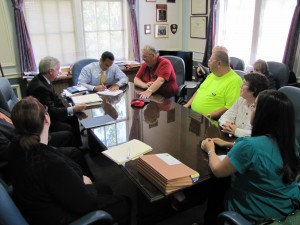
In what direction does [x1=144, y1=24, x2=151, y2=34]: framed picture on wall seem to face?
toward the camera

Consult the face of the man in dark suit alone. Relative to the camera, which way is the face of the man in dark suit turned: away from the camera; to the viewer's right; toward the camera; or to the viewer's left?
to the viewer's right

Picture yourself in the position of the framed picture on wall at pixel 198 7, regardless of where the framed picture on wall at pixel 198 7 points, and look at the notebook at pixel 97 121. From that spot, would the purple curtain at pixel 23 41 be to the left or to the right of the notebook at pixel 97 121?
right

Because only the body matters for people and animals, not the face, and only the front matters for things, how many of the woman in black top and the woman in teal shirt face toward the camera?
0

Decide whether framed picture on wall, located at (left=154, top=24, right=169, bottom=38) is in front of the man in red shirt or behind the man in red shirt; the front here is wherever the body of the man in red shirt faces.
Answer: behind

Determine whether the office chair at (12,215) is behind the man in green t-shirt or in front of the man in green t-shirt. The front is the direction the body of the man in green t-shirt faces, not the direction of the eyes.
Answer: in front

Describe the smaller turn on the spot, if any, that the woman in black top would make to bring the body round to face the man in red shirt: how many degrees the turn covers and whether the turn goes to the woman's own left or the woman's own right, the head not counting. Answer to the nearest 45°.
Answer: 0° — they already face them

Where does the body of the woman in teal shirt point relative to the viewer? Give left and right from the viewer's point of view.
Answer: facing away from the viewer and to the left of the viewer

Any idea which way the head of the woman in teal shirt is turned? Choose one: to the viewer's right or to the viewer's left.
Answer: to the viewer's left

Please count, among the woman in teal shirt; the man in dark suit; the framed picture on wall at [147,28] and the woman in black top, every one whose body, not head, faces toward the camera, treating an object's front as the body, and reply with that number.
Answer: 1

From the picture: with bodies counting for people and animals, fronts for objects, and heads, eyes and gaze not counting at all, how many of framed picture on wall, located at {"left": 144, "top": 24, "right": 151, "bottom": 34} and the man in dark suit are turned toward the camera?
1

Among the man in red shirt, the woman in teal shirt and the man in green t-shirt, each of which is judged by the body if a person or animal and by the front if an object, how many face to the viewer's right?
0

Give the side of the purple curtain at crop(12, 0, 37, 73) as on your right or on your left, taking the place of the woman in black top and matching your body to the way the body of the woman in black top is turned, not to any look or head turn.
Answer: on your left

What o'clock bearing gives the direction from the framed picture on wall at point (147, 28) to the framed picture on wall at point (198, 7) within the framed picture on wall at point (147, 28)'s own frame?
the framed picture on wall at point (198, 7) is roughly at 9 o'clock from the framed picture on wall at point (147, 28).

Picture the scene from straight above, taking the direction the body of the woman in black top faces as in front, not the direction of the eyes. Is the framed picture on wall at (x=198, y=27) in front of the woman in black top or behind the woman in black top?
in front

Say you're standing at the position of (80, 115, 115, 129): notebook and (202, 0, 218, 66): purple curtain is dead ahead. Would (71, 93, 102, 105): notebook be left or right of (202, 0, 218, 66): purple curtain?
left

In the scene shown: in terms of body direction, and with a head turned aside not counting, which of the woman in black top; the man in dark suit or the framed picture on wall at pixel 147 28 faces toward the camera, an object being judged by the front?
the framed picture on wall

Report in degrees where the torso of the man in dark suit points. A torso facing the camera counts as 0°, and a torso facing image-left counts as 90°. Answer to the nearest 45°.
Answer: approximately 270°
